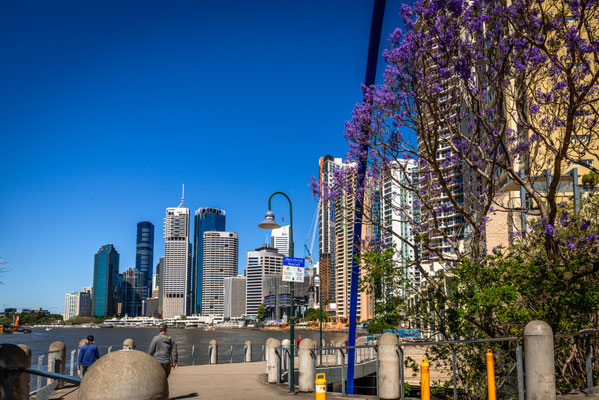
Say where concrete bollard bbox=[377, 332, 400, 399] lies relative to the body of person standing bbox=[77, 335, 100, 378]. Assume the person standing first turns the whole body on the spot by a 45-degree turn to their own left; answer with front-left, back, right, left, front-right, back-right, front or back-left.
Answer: back

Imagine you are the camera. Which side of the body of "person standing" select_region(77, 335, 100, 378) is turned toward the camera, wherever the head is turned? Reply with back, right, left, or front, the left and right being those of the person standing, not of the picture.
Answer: back

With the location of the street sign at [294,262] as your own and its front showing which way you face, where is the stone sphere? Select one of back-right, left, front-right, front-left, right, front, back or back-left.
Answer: front

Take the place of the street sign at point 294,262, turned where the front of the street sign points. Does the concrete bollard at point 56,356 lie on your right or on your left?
on your right

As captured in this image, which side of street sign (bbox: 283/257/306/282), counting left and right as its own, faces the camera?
front

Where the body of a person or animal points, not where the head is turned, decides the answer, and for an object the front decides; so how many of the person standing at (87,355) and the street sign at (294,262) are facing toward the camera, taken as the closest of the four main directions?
1

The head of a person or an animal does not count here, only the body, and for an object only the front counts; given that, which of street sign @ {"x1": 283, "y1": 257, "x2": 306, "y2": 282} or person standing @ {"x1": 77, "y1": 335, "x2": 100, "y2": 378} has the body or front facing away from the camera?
the person standing

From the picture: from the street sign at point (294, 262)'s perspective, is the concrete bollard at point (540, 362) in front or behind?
in front

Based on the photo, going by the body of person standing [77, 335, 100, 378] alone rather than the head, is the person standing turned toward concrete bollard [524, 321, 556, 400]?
no

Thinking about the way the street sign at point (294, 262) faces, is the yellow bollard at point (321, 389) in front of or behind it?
in front

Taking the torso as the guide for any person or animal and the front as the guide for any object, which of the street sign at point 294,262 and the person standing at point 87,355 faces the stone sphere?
the street sign

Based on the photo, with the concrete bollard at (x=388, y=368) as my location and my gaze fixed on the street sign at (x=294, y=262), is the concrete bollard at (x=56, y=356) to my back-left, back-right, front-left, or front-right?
front-left

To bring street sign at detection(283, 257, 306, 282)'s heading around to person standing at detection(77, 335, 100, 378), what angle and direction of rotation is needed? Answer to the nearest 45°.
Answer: approximately 90° to its right

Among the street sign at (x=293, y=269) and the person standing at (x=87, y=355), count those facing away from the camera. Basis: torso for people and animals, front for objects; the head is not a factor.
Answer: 1

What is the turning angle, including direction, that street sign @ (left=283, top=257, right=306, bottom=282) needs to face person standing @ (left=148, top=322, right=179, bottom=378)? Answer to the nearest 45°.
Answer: approximately 45° to its right
